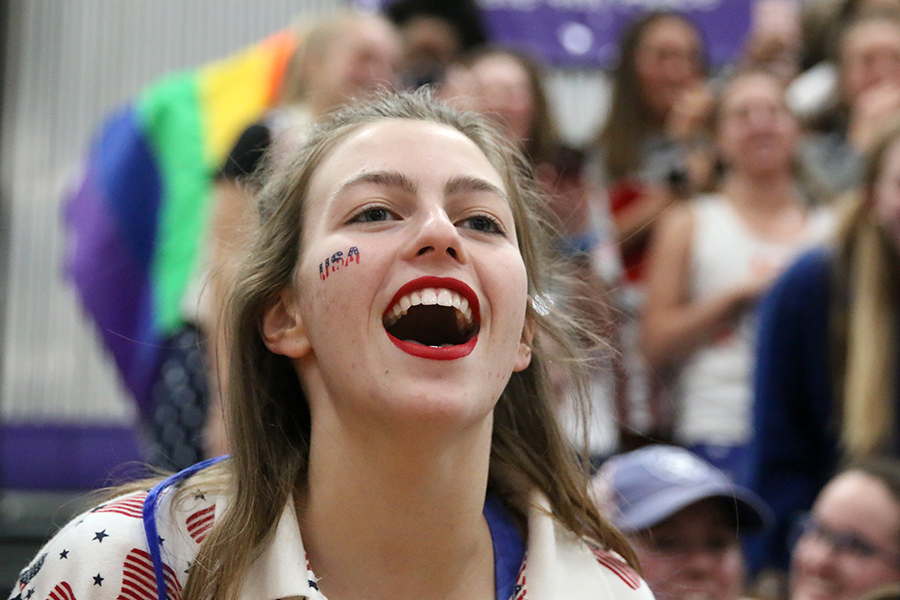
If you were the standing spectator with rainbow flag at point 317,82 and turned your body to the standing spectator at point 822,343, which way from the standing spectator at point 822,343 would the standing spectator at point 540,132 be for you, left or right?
left

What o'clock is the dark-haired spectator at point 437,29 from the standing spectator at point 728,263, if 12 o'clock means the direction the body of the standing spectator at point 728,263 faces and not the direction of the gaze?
the dark-haired spectator at point 437,29 is roughly at 4 o'clock from the standing spectator at point 728,263.

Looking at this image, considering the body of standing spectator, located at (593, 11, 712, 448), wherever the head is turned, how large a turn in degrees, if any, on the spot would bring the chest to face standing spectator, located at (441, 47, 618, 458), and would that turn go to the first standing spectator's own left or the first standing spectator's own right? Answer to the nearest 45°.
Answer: approximately 90° to the first standing spectator's own right

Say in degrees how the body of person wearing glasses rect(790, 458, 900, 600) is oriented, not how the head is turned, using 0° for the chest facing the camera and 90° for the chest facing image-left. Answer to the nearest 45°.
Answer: approximately 45°

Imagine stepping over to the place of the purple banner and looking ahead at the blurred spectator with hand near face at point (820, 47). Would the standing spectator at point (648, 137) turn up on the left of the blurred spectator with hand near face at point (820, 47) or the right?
right

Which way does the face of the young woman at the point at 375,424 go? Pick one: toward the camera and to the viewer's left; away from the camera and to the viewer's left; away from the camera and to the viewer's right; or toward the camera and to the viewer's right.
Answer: toward the camera and to the viewer's right

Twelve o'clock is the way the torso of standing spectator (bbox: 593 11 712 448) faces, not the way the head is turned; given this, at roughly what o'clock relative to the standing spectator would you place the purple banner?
The purple banner is roughly at 7 o'clock from the standing spectator.

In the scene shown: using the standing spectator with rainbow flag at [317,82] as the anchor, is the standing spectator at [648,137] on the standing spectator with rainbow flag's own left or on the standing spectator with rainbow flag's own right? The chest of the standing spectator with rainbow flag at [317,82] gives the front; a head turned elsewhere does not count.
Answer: on the standing spectator with rainbow flag's own left

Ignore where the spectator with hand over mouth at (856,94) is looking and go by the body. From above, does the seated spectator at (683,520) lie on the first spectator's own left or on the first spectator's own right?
on the first spectator's own right

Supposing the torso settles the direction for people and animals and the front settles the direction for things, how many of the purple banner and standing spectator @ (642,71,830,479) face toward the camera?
2

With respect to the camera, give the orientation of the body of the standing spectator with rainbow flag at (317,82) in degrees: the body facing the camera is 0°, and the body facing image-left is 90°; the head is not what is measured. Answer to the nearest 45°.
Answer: approximately 315°
